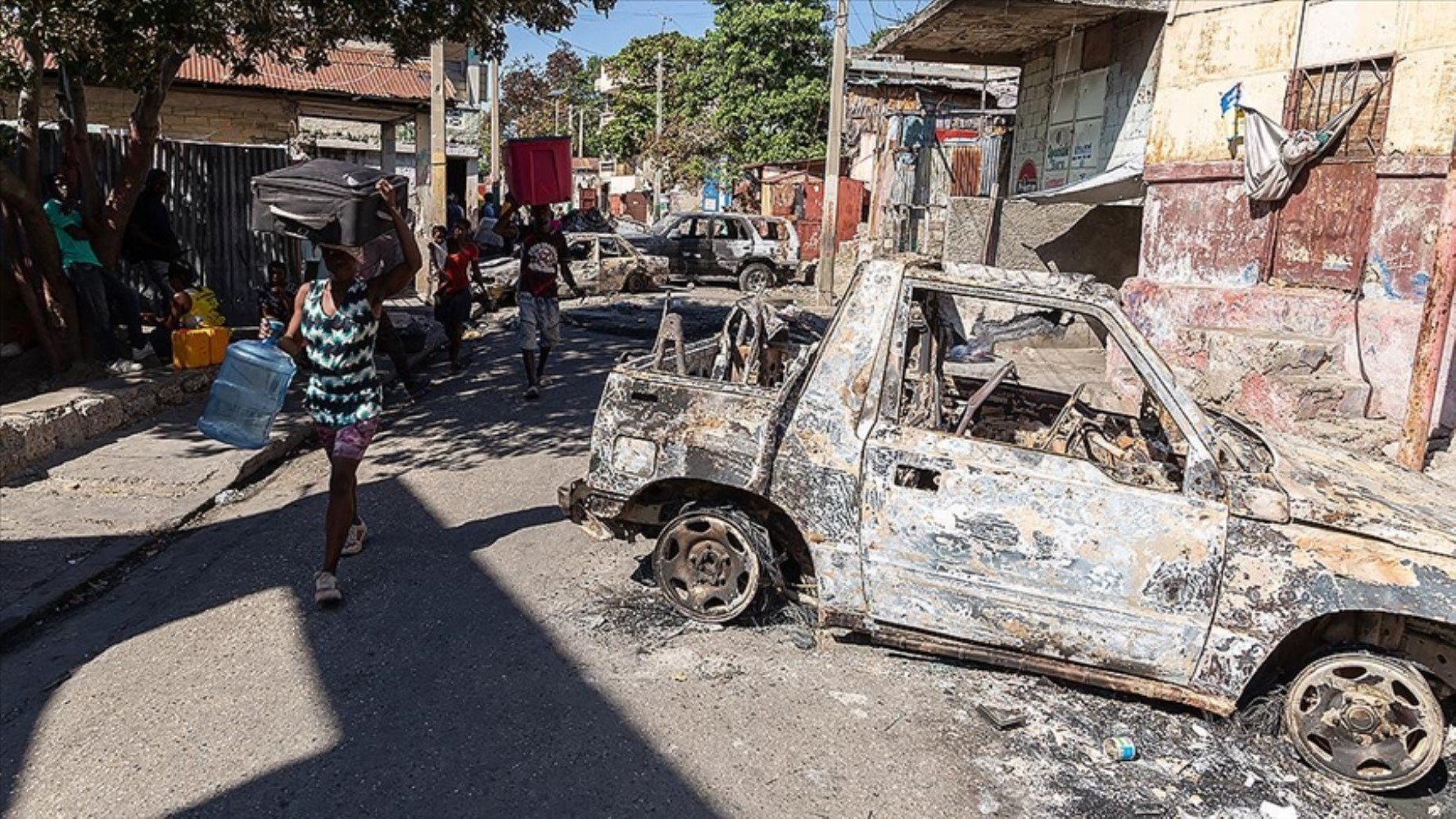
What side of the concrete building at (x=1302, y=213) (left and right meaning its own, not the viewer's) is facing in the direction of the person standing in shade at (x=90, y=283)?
front

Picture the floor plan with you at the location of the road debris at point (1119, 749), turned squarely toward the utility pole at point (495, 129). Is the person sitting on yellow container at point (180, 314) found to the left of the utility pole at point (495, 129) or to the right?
left

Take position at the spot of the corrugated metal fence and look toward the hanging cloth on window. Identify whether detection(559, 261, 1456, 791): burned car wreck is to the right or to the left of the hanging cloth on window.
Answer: right

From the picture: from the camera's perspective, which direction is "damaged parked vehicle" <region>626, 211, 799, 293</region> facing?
to the viewer's left

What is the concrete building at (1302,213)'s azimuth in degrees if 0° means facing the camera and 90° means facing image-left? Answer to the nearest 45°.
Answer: approximately 45°

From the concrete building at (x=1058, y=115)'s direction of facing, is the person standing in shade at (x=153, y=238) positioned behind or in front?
in front

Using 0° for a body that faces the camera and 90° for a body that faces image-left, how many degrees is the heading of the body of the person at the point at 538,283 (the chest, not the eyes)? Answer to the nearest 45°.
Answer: approximately 0°

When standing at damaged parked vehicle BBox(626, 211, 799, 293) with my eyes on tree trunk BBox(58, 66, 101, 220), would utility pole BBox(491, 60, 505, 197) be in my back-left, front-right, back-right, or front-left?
back-right

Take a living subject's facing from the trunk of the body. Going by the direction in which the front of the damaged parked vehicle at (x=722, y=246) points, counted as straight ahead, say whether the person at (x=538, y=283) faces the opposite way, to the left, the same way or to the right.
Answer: to the left

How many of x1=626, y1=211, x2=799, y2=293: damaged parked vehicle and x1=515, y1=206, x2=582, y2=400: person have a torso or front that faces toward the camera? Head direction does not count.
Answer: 1
